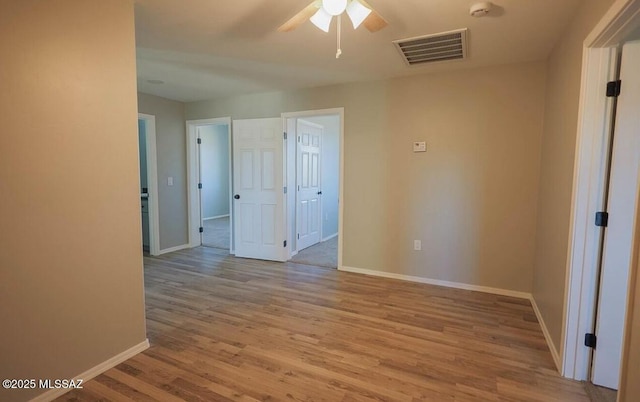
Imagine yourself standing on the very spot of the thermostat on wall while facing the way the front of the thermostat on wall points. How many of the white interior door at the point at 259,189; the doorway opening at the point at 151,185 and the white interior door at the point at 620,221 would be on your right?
2

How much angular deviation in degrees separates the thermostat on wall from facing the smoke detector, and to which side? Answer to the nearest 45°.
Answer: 0° — it already faces it

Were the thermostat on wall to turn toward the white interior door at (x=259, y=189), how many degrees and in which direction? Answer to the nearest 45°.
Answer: approximately 90° to its right

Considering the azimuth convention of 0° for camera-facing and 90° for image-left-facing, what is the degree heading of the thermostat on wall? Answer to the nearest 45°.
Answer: approximately 0°

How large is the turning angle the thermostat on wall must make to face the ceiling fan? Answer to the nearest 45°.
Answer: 0° — it already faces it

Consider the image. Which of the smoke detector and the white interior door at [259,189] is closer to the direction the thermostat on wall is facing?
the smoke detector

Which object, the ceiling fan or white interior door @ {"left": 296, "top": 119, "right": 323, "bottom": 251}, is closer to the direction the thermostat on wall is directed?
the ceiling fan

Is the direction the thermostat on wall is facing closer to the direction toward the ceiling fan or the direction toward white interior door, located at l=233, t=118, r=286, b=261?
the ceiling fan

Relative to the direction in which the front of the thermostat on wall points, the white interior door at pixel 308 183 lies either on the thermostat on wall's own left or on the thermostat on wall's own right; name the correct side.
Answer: on the thermostat on wall's own right
